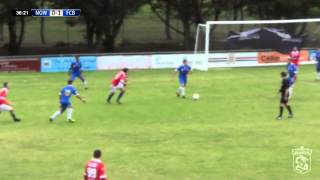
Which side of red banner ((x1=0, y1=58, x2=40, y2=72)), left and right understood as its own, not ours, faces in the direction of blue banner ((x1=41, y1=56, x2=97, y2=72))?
left

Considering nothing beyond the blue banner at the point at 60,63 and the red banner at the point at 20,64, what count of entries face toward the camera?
2

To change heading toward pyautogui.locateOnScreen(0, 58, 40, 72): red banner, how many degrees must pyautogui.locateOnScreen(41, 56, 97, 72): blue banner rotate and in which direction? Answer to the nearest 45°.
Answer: approximately 90° to its right

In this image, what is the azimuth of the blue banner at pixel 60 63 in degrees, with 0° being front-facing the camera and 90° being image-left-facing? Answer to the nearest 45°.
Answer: approximately 0°

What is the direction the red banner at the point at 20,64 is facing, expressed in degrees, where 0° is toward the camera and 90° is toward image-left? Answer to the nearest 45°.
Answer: approximately 0°
